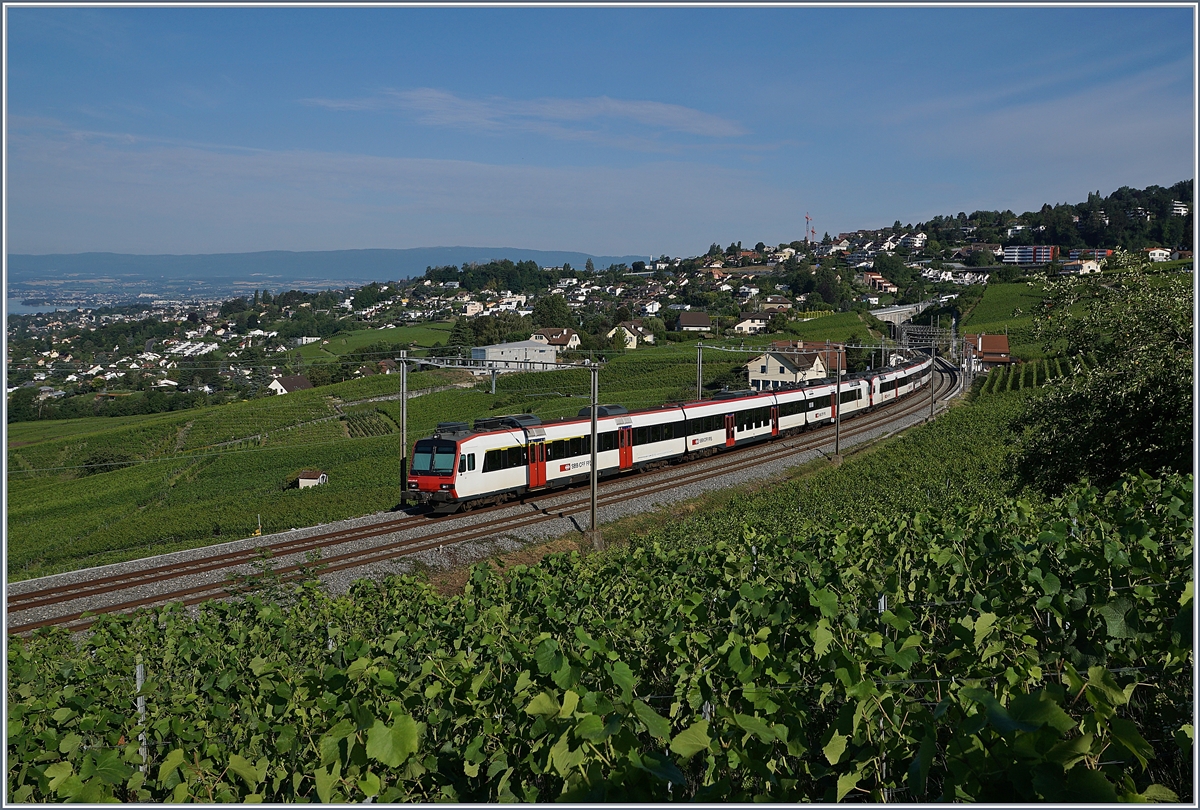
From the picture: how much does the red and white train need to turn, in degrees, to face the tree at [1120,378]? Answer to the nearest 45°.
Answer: approximately 90° to its left

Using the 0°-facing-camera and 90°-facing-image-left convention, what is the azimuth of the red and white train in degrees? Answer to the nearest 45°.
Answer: approximately 45°
